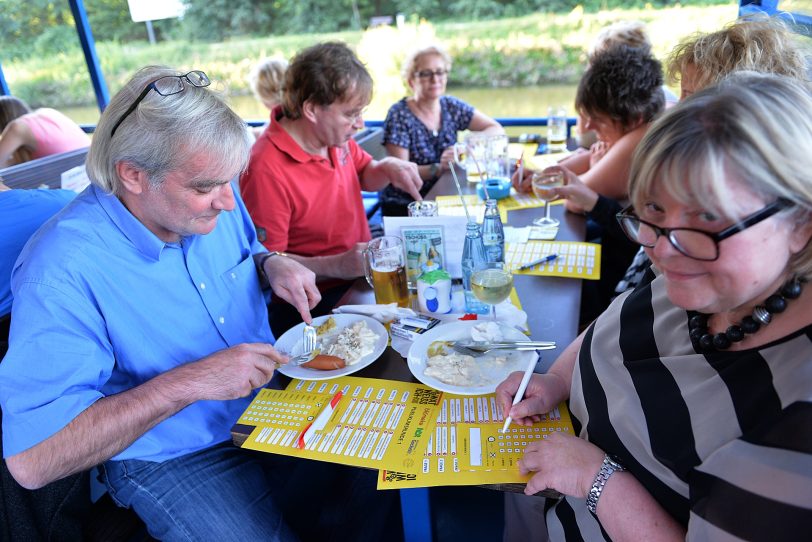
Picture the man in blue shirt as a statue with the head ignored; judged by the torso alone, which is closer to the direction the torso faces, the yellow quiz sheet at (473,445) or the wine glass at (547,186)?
the yellow quiz sheet

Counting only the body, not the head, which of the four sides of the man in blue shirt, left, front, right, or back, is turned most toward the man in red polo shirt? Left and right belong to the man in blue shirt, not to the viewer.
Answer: left

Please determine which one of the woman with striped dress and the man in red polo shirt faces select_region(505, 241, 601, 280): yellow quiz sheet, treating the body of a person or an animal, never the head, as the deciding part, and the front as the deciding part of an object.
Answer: the man in red polo shirt

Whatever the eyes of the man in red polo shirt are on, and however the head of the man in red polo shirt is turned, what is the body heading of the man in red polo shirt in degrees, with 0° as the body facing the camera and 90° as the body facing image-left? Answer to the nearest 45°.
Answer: approximately 315°

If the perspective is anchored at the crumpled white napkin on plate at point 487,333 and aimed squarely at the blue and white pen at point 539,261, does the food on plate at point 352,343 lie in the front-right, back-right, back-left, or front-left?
back-left

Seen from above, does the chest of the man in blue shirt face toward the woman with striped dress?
yes

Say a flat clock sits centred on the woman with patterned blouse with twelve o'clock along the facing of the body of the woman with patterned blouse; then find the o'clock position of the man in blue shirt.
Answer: The man in blue shirt is roughly at 2 o'clock from the woman with patterned blouse.

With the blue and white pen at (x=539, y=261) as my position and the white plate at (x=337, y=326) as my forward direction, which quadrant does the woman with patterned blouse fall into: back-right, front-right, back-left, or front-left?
back-right

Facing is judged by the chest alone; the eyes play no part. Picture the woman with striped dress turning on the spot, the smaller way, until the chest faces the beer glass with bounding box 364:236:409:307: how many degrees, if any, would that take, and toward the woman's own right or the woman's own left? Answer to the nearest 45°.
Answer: approximately 90° to the woman's own right

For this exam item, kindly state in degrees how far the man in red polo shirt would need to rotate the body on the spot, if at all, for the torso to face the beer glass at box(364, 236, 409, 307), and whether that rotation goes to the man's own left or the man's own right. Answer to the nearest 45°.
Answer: approximately 45° to the man's own right
